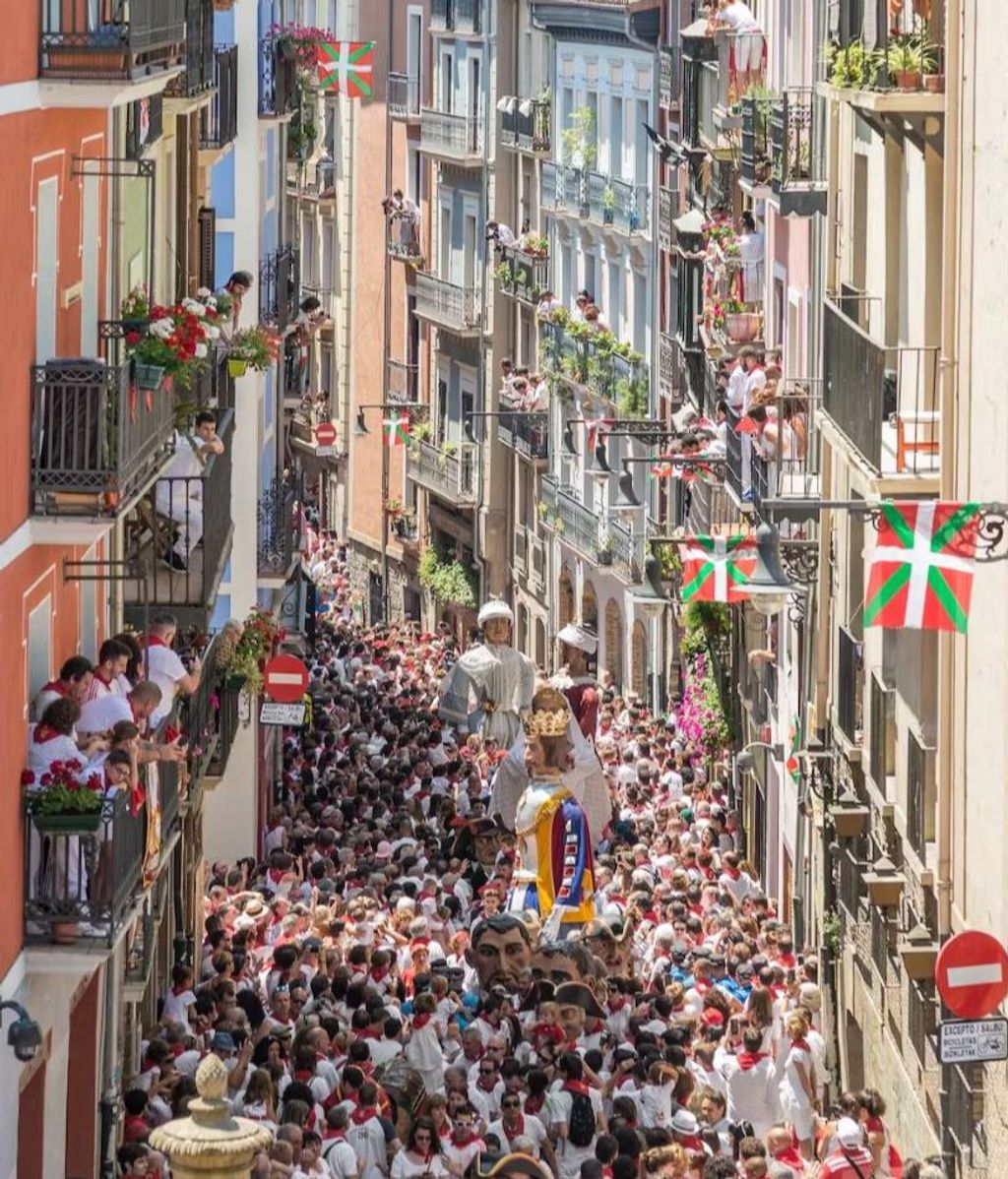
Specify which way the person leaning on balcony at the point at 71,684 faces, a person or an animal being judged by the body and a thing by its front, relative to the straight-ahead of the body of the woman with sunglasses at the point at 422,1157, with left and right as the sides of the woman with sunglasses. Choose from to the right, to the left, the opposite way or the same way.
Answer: to the left

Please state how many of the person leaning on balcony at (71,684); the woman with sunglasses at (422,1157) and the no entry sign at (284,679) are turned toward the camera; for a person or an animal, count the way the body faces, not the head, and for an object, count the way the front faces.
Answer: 2

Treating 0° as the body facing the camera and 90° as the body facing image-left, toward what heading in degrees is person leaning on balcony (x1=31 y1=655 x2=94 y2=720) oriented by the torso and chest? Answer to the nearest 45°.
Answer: approximately 270°

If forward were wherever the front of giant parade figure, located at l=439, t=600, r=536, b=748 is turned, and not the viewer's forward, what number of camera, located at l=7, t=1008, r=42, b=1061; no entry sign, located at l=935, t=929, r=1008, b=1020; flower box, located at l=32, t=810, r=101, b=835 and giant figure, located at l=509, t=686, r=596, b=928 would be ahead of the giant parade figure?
4

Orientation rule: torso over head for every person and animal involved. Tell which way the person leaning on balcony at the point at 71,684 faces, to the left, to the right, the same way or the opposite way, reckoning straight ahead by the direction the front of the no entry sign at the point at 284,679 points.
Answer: to the left

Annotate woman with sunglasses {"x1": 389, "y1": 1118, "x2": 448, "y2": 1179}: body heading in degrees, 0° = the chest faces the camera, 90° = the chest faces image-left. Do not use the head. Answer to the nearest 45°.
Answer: approximately 0°

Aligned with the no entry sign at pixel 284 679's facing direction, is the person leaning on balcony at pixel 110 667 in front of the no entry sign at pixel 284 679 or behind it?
in front

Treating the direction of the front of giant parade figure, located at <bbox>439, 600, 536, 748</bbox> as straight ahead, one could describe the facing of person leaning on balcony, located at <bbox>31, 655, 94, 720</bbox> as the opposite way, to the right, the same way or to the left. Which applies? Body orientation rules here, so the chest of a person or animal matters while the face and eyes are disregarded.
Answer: to the left
